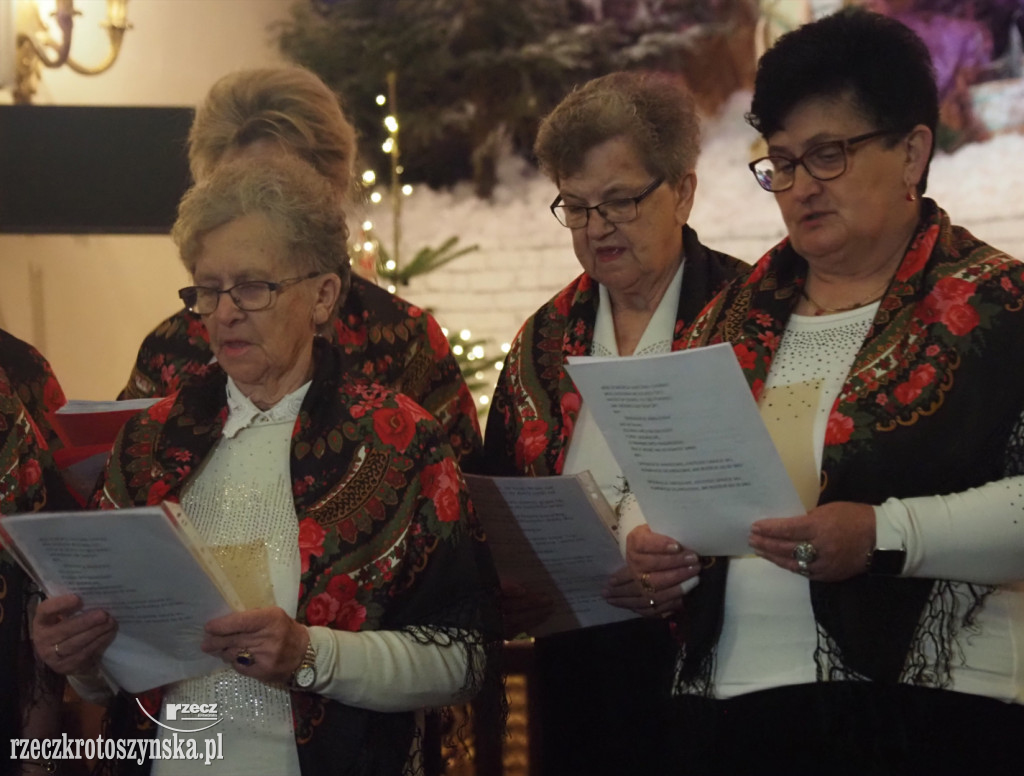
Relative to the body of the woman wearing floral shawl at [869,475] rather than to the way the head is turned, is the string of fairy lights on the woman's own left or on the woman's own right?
on the woman's own right

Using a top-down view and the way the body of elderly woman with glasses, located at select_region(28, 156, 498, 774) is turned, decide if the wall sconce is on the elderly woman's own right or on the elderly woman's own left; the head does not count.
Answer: on the elderly woman's own right

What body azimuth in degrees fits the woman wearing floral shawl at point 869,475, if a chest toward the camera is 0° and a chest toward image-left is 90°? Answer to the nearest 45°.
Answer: approximately 45°

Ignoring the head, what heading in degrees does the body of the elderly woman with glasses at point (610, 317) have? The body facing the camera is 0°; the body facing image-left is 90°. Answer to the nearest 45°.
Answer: approximately 45°

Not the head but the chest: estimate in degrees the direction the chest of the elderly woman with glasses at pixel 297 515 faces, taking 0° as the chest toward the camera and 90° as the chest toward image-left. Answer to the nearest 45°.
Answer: approximately 45°

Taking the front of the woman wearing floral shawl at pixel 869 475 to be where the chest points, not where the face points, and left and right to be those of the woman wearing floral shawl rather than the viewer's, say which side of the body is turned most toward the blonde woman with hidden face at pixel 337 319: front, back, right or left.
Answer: right

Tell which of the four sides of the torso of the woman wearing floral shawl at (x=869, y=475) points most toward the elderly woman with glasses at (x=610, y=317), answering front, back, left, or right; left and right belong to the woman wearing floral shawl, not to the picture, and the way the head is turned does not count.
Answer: right

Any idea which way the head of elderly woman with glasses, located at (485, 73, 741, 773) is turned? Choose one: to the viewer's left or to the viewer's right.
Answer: to the viewer's left

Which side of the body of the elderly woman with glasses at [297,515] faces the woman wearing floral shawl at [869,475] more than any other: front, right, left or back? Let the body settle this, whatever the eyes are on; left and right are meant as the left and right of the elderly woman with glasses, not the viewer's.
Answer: left

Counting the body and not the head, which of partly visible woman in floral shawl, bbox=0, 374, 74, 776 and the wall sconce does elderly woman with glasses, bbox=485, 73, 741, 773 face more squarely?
the partly visible woman in floral shawl
